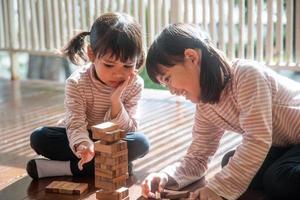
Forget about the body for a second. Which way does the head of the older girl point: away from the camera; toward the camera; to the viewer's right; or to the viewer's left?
to the viewer's left

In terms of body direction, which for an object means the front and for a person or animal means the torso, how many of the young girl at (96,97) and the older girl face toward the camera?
1

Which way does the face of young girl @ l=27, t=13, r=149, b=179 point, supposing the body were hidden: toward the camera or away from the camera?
toward the camera

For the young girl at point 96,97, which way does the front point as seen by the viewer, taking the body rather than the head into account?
toward the camera

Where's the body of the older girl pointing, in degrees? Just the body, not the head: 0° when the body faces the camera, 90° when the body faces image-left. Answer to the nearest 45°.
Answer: approximately 90°

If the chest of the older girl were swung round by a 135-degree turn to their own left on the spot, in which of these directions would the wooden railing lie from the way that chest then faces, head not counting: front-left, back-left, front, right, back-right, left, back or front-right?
back-left

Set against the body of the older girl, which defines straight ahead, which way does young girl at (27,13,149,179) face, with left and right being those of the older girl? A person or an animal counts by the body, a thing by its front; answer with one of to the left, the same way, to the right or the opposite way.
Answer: to the left
